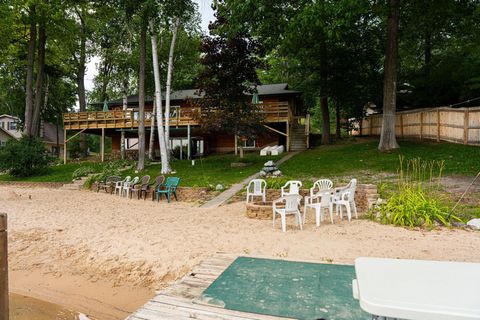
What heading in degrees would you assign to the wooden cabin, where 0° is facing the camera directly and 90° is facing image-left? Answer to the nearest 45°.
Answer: approximately 0°

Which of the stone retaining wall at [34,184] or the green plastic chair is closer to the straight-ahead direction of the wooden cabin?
the green plastic chair

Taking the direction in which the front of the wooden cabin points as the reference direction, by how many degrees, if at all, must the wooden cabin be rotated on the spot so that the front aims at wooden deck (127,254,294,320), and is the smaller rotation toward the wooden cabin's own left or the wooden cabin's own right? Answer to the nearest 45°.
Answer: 0° — it already faces it

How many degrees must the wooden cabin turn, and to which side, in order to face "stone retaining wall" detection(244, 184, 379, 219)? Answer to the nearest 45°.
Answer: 0° — it already faces it

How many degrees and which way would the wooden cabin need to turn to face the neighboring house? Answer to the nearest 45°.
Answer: approximately 135° to its right

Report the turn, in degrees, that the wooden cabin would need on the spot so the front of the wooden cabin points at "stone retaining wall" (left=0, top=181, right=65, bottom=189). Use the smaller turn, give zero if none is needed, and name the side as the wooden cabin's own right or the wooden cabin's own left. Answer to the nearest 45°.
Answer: approximately 45° to the wooden cabin's own right

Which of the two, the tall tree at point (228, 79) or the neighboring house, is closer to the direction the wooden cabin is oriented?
the tall tree
